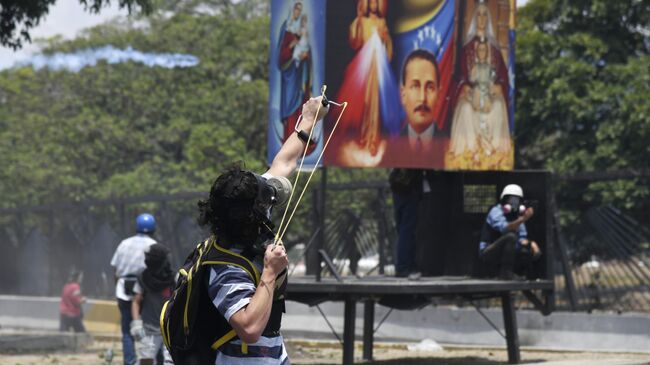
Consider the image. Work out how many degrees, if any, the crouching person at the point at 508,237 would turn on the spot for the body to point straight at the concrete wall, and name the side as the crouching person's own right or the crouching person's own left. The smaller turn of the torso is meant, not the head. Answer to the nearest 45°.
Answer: approximately 135° to the crouching person's own left

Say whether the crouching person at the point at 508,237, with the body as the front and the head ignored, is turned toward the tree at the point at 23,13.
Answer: no

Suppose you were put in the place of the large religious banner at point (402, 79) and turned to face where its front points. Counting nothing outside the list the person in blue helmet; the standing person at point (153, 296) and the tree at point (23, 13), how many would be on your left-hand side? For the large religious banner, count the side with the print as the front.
0

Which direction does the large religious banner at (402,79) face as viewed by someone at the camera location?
facing the viewer

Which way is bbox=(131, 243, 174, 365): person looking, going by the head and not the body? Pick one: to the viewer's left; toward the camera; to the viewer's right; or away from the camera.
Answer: away from the camera

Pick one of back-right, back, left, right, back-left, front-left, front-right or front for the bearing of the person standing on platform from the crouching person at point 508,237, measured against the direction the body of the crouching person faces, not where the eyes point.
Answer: back-right

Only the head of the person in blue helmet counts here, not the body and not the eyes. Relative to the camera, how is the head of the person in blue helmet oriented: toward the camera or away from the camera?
away from the camera

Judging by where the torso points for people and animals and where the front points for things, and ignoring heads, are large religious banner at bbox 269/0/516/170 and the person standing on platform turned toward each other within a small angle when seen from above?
no
